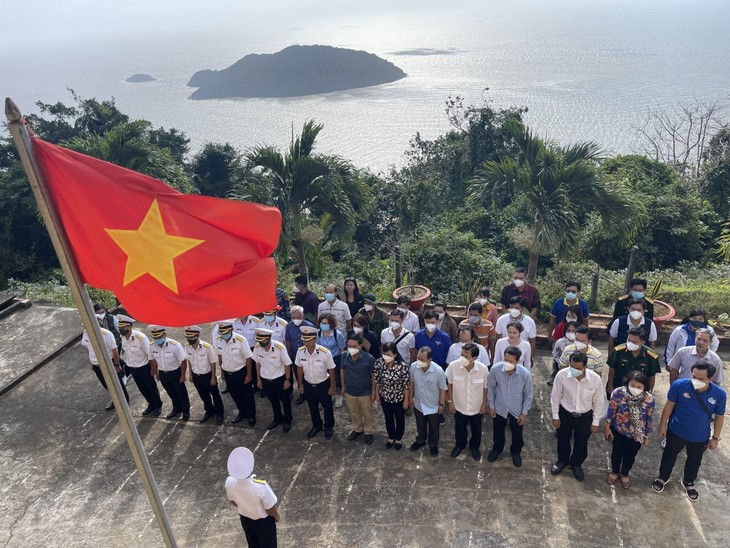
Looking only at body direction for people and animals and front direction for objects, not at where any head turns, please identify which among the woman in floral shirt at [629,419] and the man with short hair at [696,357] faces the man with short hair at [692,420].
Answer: the man with short hair at [696,357]

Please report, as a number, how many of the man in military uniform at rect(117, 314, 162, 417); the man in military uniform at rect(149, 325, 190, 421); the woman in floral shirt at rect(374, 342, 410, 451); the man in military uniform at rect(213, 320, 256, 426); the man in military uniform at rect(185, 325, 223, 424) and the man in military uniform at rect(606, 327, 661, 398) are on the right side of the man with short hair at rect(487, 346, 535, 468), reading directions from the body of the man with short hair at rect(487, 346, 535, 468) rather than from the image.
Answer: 5

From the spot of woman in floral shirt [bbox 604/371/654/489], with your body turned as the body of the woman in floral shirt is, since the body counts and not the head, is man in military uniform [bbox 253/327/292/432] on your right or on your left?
on your right

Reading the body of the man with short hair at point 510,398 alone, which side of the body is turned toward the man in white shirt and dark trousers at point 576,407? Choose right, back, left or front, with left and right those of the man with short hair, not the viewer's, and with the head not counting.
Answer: left

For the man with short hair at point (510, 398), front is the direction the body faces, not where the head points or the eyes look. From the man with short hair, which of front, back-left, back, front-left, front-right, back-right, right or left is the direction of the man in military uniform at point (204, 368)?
right

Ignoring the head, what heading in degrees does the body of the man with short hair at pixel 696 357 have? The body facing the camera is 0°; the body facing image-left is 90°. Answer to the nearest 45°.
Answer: approximately 0°

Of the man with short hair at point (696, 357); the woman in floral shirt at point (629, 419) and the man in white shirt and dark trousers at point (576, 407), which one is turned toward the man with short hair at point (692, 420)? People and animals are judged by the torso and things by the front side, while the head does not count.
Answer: the man with short hair at point (696, 357)

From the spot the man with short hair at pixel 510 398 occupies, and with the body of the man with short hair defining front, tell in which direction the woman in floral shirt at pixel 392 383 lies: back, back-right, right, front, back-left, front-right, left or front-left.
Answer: right
